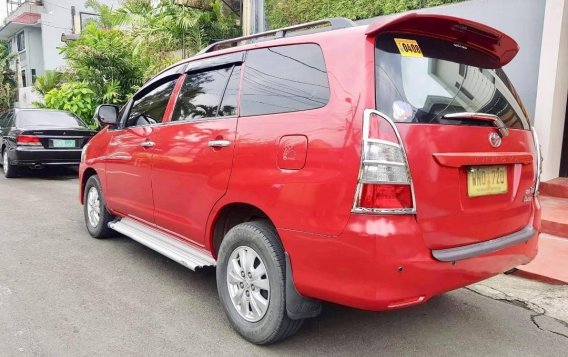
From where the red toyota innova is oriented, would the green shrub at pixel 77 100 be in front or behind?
in front

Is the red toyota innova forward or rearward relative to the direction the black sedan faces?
rearward

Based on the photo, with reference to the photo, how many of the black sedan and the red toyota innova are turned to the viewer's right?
0

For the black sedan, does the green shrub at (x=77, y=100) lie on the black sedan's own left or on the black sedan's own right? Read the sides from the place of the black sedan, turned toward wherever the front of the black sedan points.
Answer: on the black sedan's own right

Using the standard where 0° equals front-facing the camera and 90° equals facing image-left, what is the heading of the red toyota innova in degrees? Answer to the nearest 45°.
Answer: approximately 135°

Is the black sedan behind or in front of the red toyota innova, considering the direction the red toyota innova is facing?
in front

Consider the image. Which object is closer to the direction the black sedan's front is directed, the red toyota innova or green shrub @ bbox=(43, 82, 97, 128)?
the green shrub

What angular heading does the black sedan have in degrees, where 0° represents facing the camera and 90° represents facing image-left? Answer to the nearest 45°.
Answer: approximately 135°
